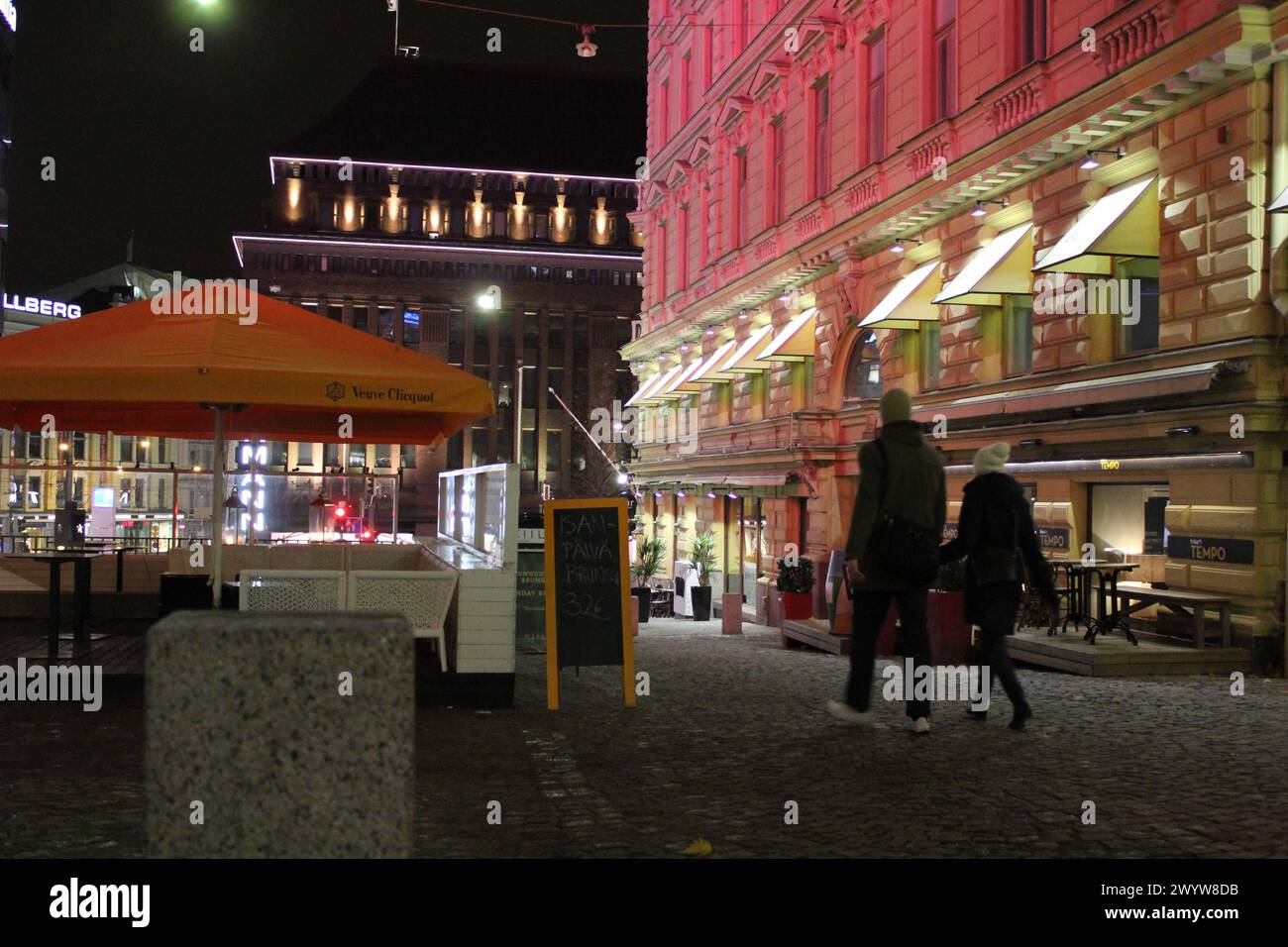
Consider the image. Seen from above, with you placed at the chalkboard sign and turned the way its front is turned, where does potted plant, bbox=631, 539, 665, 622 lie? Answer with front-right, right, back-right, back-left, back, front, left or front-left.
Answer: back

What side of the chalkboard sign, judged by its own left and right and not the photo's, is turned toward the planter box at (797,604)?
back

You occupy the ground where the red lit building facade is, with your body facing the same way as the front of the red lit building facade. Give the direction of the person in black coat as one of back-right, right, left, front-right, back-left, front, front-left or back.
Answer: front-left

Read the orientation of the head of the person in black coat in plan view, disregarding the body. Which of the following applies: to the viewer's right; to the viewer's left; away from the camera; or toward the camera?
away from the camera

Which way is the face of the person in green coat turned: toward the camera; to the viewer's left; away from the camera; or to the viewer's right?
away from the camera

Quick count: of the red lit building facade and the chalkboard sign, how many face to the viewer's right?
0

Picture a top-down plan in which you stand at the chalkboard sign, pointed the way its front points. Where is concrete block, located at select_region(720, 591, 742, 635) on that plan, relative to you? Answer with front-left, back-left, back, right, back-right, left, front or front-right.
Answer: back

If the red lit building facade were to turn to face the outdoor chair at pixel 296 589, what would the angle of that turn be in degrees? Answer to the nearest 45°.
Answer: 0° — it already faces it

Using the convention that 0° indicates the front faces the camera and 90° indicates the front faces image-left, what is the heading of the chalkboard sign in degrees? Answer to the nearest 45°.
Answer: approximately 0°

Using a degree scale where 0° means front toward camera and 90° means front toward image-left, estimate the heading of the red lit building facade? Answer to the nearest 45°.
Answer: approximately 45°

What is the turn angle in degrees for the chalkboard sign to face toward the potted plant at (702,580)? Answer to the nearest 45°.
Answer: approximately 180°

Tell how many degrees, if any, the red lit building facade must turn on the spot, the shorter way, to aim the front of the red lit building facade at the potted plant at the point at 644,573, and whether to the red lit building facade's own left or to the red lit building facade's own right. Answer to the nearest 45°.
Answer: approximately 90° to the red lit building facade's own right

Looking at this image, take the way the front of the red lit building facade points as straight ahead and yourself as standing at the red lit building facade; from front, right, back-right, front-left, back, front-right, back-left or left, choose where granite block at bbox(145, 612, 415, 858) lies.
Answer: front-left

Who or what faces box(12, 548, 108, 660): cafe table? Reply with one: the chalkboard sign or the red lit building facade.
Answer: the red lit building facade
